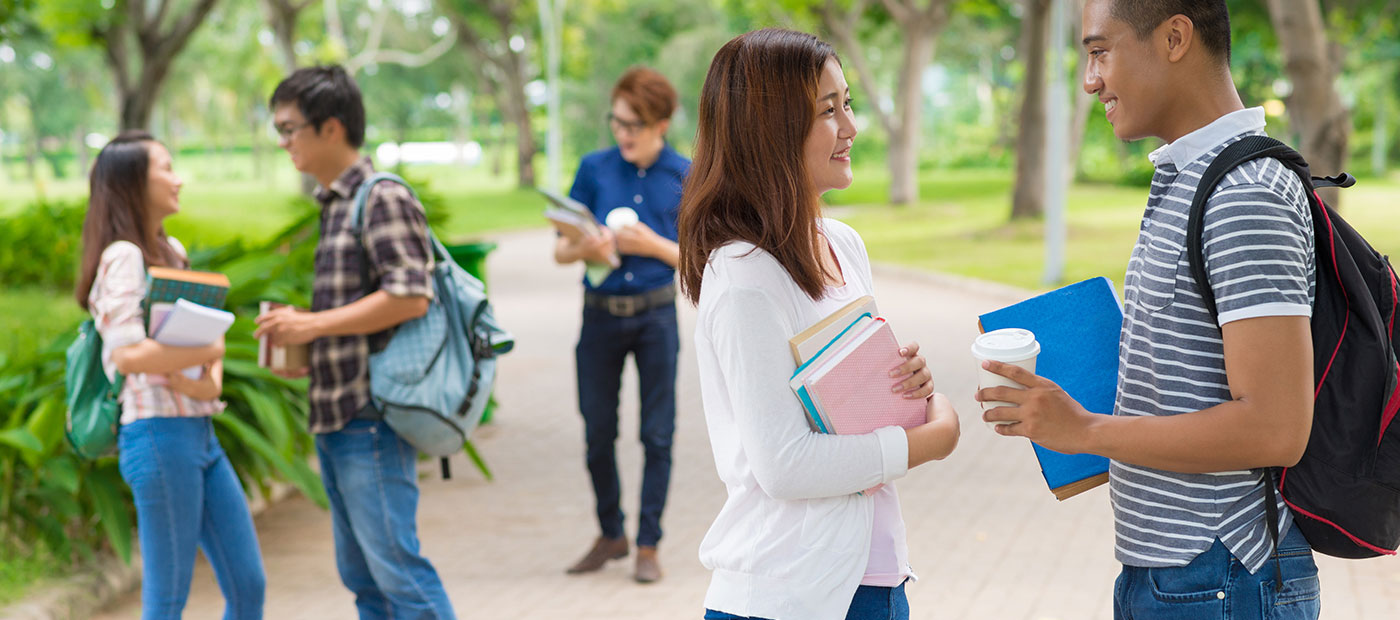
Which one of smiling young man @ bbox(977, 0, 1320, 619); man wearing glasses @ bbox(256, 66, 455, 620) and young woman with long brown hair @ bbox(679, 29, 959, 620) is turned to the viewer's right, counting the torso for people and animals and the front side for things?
the young woman with long brown hair

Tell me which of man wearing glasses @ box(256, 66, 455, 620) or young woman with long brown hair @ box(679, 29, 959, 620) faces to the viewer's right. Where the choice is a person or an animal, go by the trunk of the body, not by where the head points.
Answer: the young woman with long brown hair

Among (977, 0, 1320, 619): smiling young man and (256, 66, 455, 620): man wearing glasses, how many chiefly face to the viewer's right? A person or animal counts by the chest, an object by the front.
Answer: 0

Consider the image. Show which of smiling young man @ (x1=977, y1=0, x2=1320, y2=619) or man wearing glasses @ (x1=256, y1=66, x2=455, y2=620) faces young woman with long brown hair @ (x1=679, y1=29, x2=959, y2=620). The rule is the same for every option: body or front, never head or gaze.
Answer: the smiling young man

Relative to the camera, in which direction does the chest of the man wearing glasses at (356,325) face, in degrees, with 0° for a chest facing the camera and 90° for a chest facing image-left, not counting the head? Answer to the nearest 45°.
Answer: approximately 90°

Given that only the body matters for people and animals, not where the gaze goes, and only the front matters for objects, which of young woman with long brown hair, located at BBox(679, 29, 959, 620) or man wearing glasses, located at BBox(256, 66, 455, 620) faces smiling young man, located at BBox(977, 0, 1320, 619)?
the young woman with long brown hair

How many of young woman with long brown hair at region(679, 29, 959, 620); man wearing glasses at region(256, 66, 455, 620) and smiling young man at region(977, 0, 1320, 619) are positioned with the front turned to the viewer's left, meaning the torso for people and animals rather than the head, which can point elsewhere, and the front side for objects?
2

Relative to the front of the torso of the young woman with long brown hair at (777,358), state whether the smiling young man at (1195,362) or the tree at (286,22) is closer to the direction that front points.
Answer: the smiling young man

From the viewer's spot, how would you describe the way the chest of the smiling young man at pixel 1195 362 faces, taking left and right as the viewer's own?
facing to the left of the viewer

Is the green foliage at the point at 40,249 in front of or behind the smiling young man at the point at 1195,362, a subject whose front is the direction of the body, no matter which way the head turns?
in front

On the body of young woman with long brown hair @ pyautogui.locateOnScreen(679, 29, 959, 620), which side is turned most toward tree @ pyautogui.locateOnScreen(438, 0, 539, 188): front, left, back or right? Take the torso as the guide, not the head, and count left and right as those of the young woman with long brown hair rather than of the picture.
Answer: left

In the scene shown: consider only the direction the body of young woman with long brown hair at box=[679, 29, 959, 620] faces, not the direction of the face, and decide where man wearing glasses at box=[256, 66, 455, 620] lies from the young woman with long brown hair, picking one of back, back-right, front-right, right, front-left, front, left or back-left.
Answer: back-left

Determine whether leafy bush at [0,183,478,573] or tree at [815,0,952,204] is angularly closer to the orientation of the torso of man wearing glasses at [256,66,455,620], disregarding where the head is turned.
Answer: the leafy bush

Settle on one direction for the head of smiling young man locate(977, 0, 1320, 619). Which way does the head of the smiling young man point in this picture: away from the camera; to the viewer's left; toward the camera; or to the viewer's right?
to the viewer's left

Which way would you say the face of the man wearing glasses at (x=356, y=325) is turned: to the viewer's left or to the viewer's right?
to the viewer's left

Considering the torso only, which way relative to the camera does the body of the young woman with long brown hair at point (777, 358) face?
to the viewer's right

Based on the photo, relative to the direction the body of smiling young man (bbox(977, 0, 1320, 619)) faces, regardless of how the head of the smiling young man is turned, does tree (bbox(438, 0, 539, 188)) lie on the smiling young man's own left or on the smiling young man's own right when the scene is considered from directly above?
on the smiling young man's own right

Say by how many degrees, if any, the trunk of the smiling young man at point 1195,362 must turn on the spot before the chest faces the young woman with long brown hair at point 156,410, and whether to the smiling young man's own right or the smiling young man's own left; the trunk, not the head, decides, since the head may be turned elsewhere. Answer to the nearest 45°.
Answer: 0° — they already face them
